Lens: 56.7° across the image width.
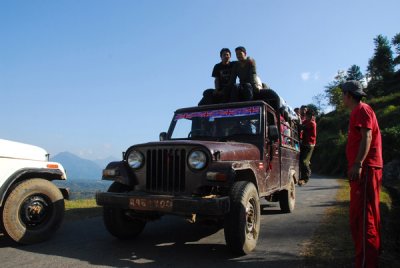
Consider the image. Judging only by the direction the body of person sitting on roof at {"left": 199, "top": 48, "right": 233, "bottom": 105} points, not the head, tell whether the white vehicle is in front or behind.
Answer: in front

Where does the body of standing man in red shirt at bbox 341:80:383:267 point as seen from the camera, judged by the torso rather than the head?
to the viewer's left

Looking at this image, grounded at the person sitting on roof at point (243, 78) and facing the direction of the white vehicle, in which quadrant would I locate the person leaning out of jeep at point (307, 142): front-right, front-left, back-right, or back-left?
back-right

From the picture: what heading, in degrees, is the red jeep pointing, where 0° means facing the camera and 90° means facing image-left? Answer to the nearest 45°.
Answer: approximately 45°

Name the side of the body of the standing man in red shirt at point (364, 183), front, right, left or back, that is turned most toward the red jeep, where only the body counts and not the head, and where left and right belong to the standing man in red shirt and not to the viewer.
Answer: front

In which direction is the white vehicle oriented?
to the viewer's right

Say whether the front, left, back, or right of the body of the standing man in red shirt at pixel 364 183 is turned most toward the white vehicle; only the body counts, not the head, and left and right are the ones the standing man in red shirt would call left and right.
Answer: front

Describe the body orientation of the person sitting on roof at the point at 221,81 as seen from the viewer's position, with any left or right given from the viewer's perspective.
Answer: facing the viewer and to the left of the viewer

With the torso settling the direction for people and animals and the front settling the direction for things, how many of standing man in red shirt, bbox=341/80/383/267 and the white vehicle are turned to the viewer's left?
1

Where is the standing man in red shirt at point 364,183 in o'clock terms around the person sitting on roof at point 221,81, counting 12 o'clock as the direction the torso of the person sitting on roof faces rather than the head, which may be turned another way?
The standing man in red shirt is roughly at 10 o'clock from the person sitting on roof.

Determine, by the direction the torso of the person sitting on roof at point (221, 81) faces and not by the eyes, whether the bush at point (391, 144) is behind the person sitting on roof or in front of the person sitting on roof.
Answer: behind

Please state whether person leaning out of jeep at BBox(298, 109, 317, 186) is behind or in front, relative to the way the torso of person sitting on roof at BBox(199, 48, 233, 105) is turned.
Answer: behind
